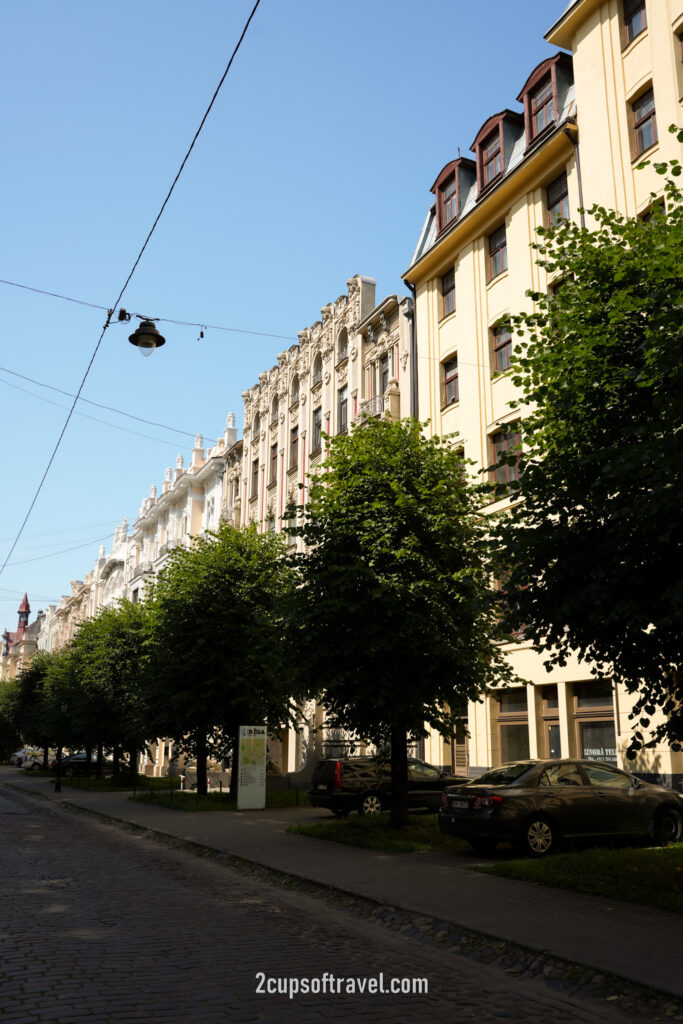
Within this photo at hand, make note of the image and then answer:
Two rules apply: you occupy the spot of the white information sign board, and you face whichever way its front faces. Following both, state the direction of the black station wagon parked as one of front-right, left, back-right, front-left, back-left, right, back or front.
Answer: front-left

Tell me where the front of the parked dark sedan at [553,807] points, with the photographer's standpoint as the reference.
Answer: facing away from the viewer and to the right of the viewer

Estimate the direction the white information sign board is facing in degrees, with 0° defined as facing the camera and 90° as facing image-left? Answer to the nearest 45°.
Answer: approximately 0°

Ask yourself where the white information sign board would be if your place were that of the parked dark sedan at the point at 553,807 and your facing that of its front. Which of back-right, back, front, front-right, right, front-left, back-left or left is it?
left

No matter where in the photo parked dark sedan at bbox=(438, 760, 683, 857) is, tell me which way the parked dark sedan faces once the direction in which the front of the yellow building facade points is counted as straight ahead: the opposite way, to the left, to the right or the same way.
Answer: the opposite way

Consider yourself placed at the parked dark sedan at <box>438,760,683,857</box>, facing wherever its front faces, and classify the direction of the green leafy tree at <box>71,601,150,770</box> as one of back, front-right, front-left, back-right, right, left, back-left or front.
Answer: left

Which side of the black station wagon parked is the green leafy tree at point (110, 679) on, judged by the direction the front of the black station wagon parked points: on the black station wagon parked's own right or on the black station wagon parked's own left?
on the black station wagon parked's own left

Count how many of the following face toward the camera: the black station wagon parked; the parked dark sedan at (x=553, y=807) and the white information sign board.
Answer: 1
